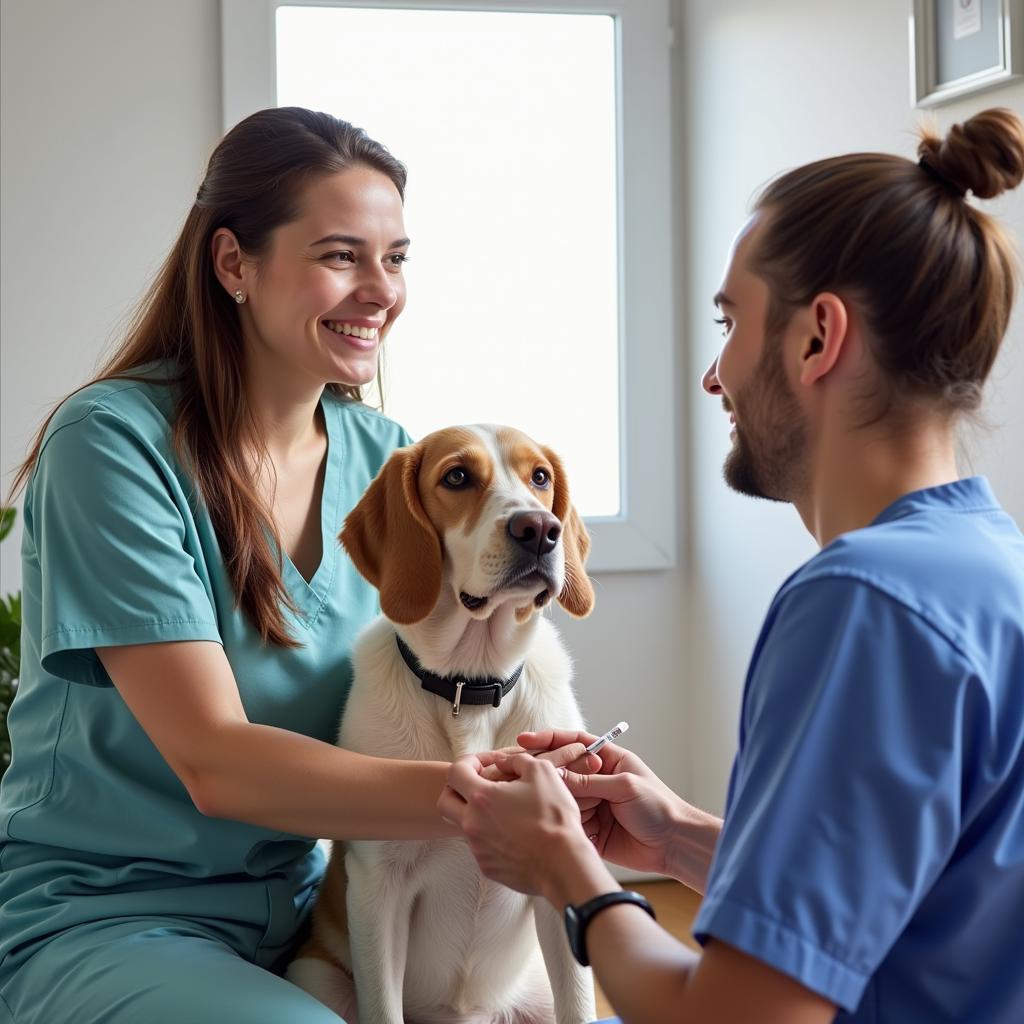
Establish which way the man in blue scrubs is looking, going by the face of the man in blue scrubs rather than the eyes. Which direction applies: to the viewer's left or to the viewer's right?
to the viewer's left

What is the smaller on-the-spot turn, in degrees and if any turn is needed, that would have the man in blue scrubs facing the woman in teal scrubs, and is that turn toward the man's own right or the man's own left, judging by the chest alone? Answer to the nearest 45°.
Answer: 0° — they already face them

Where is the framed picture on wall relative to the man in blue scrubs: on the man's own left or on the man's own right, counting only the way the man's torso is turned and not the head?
on the man's own right

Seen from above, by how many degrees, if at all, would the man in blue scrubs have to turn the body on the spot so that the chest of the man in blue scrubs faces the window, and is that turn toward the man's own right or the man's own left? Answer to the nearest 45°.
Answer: approximately 45° to the man's own right

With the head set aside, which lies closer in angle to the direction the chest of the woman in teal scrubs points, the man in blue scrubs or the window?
the man in blue scrubs

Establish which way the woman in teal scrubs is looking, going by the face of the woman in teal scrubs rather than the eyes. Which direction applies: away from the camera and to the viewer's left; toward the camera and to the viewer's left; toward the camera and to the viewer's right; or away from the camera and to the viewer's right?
toward the camera and to the viewer's right

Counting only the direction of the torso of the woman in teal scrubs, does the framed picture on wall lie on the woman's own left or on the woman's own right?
on the woman's own left

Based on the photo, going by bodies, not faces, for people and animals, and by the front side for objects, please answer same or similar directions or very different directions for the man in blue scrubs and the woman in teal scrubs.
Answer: very different directions

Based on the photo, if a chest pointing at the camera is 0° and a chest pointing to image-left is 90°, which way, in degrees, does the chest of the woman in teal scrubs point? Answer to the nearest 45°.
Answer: approximately 315°

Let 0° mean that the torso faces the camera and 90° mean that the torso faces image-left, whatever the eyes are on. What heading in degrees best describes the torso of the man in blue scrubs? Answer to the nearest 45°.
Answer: approximately 135°
